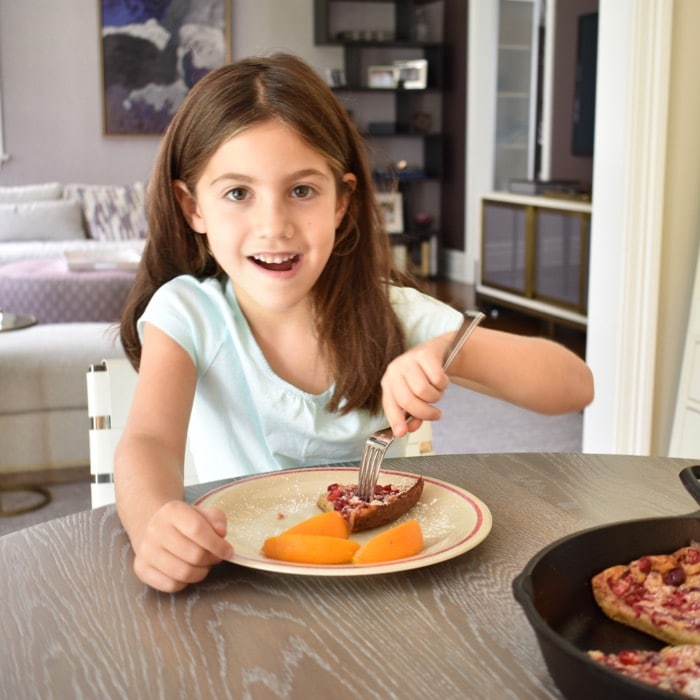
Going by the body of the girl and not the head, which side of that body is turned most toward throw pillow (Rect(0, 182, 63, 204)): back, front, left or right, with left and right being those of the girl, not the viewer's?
back

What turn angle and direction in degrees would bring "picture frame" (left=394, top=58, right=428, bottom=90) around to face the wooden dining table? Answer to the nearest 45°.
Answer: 0° — it already faces it

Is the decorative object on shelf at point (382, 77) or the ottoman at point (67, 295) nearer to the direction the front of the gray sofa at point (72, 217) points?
the ottoman

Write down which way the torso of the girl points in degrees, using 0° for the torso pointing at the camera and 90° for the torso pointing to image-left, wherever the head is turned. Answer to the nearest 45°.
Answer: approximately 0°

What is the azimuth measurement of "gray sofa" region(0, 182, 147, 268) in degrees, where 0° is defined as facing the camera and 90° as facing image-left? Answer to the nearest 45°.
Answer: approximately 0°

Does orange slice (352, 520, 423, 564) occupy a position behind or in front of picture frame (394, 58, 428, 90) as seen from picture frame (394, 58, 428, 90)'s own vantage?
in front

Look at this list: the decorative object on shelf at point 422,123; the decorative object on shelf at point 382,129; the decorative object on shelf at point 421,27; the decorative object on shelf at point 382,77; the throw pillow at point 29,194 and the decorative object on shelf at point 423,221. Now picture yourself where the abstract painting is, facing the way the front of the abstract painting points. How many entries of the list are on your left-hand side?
5

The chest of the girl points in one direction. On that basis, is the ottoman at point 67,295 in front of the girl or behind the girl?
behind

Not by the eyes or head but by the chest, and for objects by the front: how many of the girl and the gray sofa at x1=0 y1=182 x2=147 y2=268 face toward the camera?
2

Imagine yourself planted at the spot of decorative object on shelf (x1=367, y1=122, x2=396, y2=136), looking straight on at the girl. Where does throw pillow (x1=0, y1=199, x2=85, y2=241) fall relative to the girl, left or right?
right
